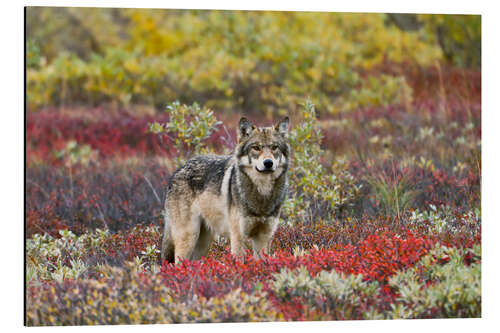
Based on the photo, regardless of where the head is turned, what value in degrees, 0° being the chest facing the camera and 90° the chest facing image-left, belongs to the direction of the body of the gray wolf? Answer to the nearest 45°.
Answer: approximately 315°

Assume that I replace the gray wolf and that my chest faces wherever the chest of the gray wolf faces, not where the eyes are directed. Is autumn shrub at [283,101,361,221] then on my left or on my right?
on my left
